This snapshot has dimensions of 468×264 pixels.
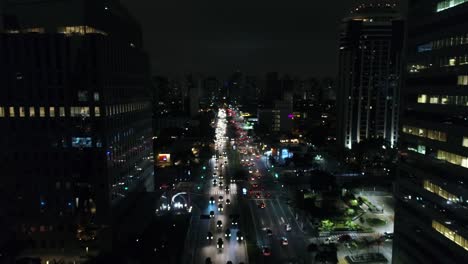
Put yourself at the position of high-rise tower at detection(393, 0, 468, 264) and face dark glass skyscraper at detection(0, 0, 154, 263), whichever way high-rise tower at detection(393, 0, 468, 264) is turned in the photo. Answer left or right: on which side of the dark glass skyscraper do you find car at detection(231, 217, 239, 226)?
right

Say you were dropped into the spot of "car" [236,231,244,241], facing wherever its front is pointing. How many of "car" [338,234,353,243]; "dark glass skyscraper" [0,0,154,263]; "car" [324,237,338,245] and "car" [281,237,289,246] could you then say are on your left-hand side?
3

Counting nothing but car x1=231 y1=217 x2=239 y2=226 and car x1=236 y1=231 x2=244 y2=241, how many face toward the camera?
2

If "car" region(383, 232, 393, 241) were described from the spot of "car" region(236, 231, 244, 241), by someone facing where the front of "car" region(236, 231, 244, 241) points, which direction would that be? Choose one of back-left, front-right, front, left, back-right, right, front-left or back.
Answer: left

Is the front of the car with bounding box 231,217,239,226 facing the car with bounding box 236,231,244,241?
yes

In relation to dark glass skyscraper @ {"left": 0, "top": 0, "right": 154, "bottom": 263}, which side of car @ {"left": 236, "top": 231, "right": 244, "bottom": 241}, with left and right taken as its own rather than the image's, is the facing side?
right

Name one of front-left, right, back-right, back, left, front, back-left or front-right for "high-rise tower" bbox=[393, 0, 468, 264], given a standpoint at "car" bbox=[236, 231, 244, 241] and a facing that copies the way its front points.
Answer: front-left

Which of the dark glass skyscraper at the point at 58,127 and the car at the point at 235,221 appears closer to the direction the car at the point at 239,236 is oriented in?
the dark glass skyscraper

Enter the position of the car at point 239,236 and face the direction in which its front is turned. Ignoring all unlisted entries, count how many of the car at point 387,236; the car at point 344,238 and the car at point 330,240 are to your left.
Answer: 3

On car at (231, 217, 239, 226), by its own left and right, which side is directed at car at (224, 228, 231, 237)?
front

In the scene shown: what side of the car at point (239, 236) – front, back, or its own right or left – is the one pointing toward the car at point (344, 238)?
left

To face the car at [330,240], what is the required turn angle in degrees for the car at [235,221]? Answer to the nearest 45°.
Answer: approximately 45° to its left

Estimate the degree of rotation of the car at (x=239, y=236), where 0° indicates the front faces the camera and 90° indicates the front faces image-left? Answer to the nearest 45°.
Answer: approximately 0°
